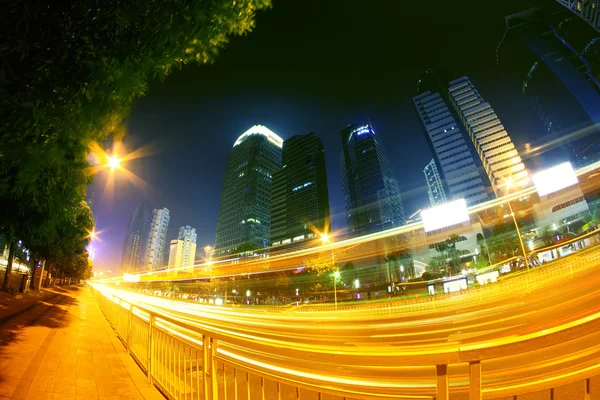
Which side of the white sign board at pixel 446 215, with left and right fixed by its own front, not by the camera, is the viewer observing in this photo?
front

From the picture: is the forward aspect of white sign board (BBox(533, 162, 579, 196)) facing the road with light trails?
yes

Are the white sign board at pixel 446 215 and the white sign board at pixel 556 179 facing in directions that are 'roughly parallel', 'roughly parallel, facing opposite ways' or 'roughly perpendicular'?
roughly parallel

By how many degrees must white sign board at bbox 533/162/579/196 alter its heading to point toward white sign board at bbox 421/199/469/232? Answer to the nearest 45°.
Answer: approximately 45° to its right

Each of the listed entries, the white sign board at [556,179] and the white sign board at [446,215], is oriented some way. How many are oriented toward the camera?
2

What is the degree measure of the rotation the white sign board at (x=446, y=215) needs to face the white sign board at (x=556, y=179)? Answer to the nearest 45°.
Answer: approximately 135° to its left

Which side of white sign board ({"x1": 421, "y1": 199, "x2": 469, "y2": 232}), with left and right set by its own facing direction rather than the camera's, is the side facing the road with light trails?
front

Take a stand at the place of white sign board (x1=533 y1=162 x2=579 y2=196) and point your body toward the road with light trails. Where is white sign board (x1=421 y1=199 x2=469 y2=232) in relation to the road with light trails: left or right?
right

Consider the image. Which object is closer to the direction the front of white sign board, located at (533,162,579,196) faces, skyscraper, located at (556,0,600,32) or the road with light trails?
the road with light trails
